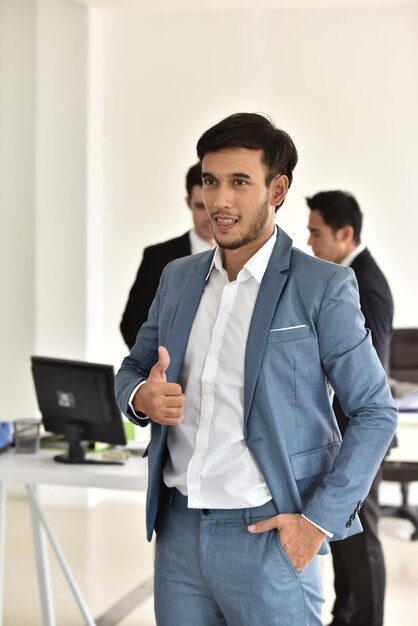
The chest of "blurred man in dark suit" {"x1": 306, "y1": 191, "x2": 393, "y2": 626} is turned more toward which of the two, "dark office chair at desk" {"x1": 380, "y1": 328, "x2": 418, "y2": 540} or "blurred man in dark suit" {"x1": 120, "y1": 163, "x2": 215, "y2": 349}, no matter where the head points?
the blurred man in dark suit

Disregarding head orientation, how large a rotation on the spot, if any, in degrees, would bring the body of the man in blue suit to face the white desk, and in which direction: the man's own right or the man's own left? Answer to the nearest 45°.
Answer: approximately 90° to the man's own right

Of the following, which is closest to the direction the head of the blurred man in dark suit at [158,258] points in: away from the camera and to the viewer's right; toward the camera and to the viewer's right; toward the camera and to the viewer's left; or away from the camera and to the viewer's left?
toward the camera and to the viewer's right

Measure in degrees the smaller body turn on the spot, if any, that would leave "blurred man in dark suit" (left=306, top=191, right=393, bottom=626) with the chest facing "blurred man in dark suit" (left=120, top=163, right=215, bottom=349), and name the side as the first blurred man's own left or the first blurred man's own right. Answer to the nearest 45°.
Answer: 0° — they already face them

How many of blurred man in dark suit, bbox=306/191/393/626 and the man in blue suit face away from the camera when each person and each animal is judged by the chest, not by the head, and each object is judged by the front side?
0

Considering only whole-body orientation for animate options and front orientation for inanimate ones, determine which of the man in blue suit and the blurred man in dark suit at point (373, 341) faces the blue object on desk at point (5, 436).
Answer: the blurred man in dark suit

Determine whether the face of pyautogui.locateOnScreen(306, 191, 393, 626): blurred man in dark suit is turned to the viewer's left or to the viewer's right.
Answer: to the viewer's left

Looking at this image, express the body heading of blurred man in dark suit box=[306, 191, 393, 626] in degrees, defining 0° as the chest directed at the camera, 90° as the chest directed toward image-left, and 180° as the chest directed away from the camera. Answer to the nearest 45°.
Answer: approximately 90°

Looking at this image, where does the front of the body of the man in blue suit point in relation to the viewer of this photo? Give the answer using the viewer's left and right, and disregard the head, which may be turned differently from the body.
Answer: facing the viewer and to the left of the viewer

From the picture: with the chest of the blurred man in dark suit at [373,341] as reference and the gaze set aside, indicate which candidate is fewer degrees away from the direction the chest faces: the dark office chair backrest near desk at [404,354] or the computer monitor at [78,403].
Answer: the computer monitor

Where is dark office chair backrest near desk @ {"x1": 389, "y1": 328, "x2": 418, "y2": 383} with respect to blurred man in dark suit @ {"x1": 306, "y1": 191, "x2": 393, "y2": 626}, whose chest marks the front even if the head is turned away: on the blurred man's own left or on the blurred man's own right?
on the blurred man's own right

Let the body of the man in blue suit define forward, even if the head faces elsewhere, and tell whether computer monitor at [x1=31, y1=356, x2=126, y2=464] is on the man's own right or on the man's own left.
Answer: on the man's own right

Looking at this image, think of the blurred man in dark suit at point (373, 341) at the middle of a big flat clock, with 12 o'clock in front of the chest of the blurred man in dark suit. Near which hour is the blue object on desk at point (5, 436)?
The blue object on desk is roughly at 12 o'clock from the blurred man in dark suit.

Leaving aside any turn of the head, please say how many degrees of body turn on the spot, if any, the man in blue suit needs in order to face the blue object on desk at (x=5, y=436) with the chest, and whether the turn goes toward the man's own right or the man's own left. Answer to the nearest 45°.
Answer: approximately 90° to the man's own right

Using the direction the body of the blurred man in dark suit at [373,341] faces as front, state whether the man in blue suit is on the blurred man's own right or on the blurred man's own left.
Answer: on the blurred man's own left

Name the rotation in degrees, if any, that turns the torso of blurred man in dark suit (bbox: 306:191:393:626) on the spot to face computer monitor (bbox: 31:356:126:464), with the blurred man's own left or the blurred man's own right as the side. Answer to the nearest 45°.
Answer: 0° — they already face it
